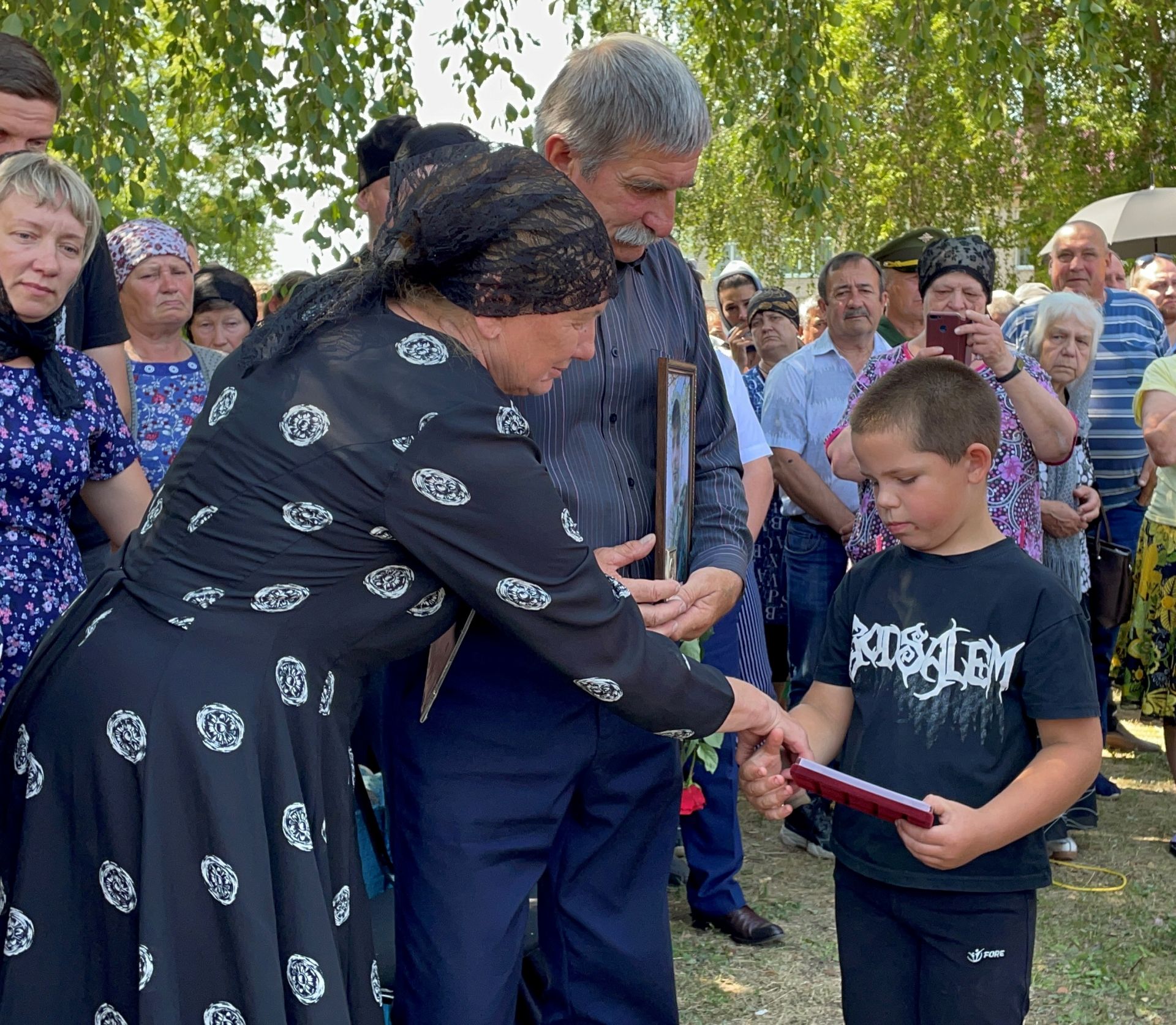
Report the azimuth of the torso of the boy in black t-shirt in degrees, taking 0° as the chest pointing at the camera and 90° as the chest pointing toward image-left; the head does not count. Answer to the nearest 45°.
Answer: approximately 45°

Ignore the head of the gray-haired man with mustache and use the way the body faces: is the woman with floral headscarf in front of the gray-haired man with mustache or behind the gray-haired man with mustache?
behind

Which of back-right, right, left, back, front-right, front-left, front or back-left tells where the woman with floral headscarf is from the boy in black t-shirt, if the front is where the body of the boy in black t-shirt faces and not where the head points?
right

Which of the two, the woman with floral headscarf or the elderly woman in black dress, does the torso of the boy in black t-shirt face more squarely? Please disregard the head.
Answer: the elderly woman in black dress

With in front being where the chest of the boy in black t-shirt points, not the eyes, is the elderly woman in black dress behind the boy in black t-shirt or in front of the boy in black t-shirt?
in front

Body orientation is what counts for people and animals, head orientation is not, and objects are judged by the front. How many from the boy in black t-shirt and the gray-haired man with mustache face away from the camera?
0

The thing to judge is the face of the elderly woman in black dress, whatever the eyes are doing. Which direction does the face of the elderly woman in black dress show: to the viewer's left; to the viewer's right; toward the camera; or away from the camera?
to the viewer's right

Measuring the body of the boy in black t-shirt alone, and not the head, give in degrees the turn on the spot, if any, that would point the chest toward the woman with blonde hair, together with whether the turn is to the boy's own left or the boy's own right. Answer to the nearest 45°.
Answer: approximately 45° to the boy's own right

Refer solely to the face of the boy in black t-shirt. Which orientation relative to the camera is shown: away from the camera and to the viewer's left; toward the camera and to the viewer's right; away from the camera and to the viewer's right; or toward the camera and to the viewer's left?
toward the camera and to the viewer's left
